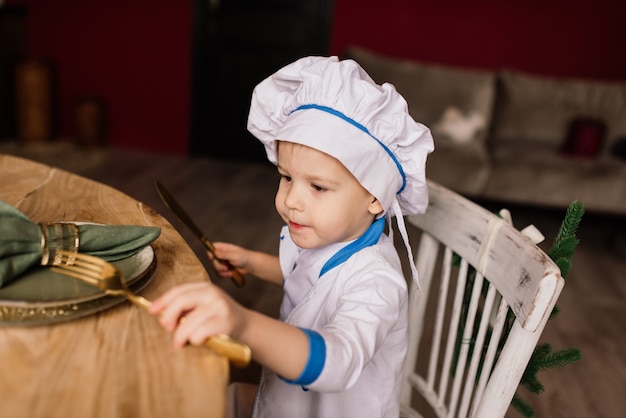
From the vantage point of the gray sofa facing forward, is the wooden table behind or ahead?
ahead

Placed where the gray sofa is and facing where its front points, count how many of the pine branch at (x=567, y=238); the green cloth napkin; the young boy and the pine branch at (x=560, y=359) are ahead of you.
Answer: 4

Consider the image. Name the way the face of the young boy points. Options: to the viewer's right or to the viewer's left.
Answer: to the viewer's left

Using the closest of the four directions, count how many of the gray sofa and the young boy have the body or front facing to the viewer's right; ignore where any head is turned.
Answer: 0

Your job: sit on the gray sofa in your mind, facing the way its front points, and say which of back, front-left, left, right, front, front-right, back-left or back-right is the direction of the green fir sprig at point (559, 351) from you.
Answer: front

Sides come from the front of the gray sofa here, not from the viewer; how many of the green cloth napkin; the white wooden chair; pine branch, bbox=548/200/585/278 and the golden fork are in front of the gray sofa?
4

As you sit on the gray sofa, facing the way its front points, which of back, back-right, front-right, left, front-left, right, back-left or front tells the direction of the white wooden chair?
front

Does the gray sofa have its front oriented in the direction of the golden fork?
yes

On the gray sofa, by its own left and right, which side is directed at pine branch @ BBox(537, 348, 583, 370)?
front

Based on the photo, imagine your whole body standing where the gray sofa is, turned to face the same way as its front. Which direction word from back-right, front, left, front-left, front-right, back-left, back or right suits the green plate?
front

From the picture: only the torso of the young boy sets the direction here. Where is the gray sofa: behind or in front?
behind

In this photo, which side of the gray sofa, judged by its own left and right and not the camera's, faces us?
front

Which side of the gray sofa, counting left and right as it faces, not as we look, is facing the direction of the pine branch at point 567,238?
front
